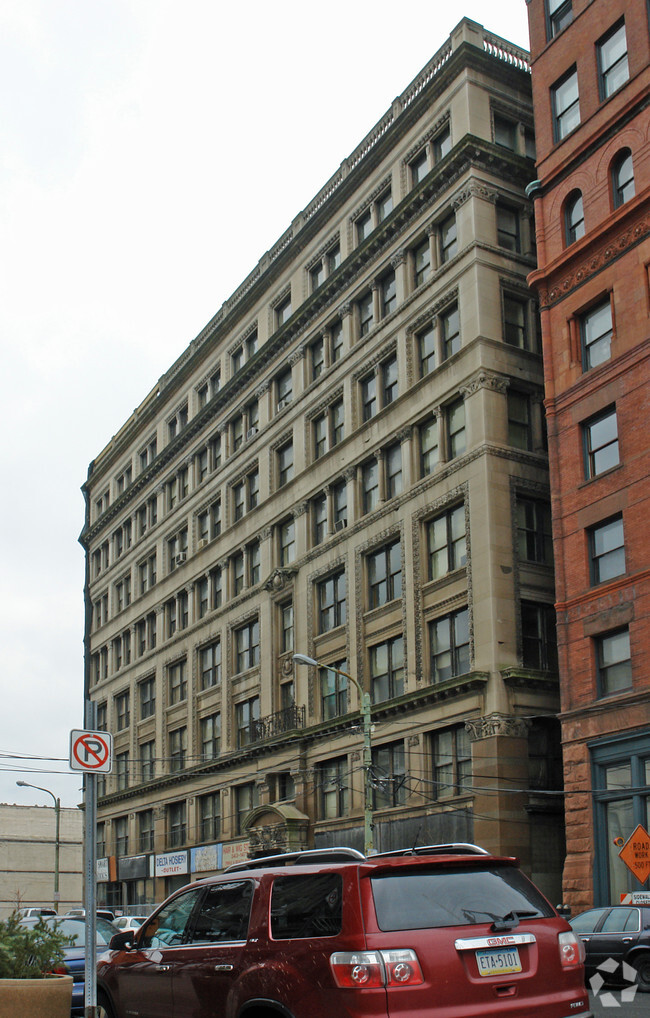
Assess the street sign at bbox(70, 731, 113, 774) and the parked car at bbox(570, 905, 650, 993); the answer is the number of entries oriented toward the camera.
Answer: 1

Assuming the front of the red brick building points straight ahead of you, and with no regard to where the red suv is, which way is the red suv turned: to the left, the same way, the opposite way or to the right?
to the right

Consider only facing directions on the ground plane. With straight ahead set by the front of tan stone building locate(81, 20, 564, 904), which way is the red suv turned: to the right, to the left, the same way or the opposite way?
to the right

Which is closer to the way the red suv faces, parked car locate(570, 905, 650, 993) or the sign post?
the sign post

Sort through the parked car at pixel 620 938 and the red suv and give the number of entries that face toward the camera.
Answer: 0

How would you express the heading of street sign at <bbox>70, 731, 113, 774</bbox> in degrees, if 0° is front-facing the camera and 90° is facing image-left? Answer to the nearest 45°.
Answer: approximately 0°

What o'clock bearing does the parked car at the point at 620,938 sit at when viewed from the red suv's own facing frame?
The parked car is roughly at 2 o'clock from the red suv.

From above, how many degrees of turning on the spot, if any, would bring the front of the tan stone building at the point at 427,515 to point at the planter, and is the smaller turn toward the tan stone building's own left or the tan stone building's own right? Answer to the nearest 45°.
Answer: approximately 45° to the tan stone building's own left

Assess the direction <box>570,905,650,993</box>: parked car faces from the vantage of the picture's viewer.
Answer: facing to the left of the viewer

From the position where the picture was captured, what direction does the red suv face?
facing away from the viewer and to the left of the viewer

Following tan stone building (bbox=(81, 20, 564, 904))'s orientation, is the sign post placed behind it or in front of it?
in front

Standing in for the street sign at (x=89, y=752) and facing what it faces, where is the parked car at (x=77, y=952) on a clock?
The parked car is roughly at 6 o'clock from the street sign.
